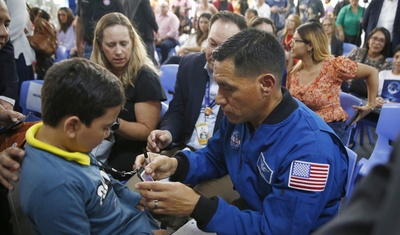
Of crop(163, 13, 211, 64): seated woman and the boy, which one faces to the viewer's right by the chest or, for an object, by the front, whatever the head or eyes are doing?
the boy

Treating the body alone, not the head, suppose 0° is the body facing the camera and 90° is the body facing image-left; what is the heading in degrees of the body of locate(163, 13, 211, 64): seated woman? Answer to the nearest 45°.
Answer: approximately 45°

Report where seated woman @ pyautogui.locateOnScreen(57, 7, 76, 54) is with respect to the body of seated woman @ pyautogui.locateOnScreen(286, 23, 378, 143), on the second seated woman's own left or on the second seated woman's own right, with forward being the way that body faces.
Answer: on the second seated woman's own right

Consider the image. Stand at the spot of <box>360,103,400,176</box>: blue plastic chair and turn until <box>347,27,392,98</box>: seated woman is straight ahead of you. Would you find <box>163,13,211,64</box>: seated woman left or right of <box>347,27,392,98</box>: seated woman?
left

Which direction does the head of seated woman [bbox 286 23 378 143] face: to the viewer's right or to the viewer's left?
to the viewer's left

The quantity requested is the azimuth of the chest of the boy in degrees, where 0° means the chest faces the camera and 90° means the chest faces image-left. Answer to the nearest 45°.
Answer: approximately 270°

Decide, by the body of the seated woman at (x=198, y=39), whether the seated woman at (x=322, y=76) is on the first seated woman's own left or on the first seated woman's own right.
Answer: on the first seated woman's own left

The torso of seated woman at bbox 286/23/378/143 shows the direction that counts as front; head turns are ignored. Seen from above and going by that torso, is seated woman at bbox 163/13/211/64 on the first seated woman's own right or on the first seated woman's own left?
on the first seated woman's own right

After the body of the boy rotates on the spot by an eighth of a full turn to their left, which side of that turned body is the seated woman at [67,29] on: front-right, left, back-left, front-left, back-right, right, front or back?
front-left

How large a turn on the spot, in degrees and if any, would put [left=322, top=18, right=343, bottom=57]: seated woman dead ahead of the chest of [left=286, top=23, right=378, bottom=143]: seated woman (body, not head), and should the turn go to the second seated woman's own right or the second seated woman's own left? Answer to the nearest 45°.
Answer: approximately 135° to the second seated woman's own right
